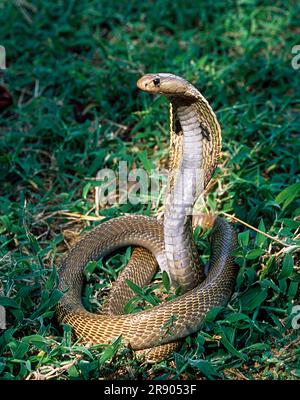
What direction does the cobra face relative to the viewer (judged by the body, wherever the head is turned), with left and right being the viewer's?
facing the viewer and to the left of the viewer
